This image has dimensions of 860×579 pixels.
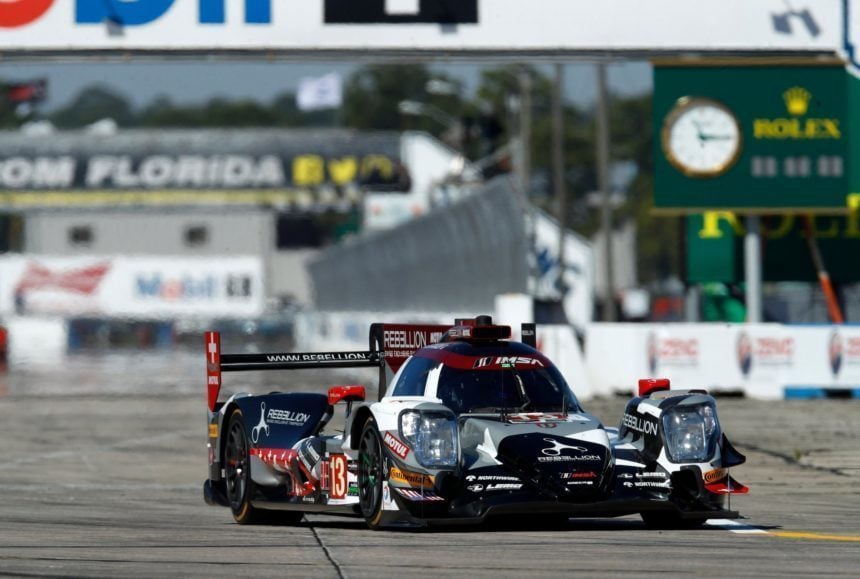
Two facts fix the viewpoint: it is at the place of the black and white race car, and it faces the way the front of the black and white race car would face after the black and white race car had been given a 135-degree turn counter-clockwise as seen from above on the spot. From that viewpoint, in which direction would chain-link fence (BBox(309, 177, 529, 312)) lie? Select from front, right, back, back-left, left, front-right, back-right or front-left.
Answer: front

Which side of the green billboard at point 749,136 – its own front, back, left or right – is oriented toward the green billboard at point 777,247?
back

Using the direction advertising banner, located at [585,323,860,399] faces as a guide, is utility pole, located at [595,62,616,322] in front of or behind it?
behind

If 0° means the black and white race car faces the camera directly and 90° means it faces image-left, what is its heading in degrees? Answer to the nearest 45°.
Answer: approximately 315°

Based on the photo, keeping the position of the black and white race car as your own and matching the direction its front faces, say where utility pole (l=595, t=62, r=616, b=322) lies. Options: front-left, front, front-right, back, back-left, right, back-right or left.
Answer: back-left

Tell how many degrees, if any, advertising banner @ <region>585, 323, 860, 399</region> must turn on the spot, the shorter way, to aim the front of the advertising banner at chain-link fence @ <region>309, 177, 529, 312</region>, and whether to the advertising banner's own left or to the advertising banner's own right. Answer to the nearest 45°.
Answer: approximately 135° to the advertising banner's own right

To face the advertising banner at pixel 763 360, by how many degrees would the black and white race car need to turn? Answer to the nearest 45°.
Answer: approximately 135° to its left

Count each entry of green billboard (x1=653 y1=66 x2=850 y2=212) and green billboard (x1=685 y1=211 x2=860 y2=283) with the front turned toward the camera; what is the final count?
2

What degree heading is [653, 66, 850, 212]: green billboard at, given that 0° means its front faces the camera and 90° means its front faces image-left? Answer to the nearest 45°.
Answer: approximately 0°

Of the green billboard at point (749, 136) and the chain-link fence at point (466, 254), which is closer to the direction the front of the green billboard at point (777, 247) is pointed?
the green billboard
